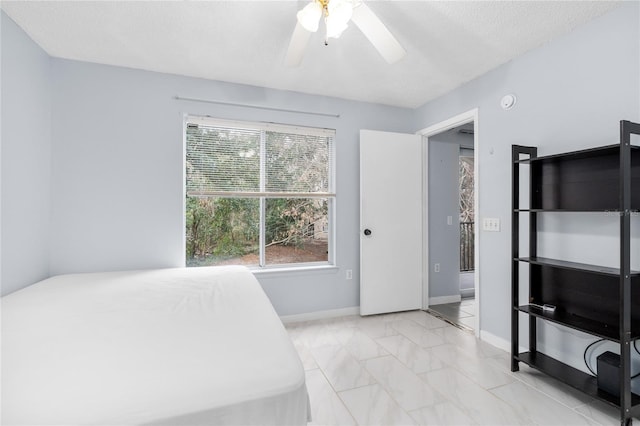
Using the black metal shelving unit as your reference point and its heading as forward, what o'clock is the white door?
The white door is roughly at 2 o'clock from the black metal shelving unit.

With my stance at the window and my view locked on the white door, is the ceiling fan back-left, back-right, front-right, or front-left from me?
front-right

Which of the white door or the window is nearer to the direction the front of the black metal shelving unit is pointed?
the window

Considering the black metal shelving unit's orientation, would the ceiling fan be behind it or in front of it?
in front

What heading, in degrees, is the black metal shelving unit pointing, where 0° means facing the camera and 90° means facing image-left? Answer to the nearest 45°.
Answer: approximately 45°

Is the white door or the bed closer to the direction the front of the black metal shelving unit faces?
the bed

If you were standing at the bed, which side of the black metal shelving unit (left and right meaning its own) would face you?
front

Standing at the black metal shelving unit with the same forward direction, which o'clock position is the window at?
The window is roughly at 1 o'clock from the black metal shelving unit.

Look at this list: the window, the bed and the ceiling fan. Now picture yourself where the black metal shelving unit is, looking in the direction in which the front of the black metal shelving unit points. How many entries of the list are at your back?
0

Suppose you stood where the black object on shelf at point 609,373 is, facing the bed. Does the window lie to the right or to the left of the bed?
right
